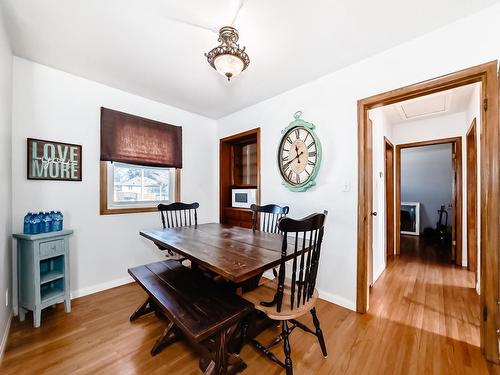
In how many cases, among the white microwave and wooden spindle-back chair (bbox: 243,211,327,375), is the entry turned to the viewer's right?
0

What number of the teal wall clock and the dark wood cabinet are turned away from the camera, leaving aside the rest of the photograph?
0

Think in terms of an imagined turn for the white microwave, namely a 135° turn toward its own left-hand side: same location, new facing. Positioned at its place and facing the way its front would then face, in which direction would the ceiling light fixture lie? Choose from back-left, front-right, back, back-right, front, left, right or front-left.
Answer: right

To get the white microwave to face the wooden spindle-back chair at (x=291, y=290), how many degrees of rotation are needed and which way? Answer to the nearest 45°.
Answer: approximately 45° to its left

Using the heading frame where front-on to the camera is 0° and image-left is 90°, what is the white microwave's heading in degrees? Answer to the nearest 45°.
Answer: approximately 45°

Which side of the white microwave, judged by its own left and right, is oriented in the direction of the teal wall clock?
left

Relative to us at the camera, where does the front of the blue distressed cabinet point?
facing the viewer and to the right of the viewer

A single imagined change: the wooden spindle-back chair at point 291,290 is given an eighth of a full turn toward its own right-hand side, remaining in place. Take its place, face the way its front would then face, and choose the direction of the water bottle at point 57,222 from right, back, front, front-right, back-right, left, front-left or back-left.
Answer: left

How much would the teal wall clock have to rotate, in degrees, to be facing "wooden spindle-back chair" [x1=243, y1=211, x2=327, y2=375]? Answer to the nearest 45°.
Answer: approximately 45° to its left

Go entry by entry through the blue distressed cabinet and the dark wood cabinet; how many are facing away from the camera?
0

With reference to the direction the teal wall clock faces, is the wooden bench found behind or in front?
in front

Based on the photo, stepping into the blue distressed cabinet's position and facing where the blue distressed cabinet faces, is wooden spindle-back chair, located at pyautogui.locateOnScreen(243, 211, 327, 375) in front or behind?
in front
